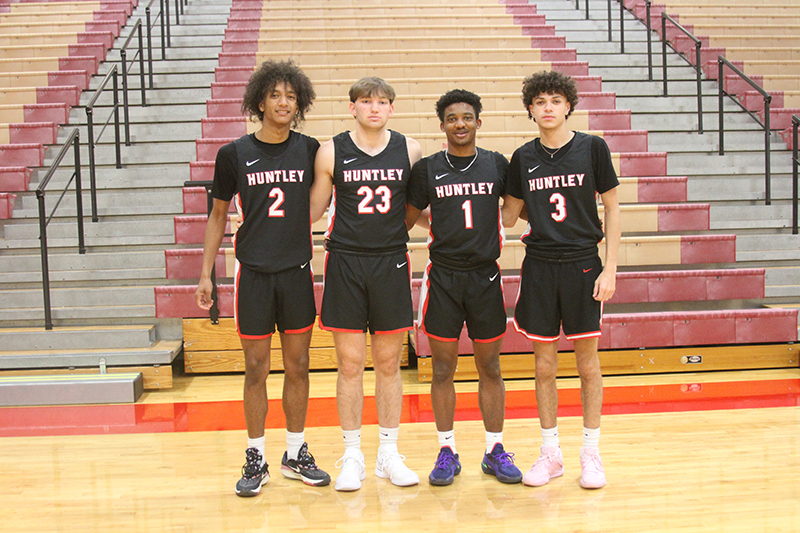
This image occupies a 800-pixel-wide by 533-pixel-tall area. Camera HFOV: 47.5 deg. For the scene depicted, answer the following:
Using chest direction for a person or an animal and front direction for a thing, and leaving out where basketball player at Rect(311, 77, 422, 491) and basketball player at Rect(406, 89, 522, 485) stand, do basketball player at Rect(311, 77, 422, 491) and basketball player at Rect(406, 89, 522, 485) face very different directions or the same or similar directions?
same or similar directions

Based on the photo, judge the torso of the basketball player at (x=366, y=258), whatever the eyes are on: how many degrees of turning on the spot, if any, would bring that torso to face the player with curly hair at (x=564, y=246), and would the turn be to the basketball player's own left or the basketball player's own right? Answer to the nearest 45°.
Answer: approximately 90° to the basketball player's own left

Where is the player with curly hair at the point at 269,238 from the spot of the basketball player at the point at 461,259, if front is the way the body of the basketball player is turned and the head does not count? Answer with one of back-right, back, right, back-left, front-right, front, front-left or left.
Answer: right

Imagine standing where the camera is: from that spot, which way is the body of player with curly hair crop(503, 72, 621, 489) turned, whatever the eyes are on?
toward the camera

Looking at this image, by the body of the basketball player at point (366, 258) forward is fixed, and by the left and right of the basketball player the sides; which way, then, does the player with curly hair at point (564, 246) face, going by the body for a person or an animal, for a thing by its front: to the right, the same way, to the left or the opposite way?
the same way

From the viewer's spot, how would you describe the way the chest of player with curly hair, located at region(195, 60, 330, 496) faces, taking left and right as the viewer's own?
facing the viewer

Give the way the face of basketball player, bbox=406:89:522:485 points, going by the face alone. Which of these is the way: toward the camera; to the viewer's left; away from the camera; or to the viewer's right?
toward the camera

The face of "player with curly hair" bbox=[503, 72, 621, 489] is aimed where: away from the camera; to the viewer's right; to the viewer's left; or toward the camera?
toward the camera

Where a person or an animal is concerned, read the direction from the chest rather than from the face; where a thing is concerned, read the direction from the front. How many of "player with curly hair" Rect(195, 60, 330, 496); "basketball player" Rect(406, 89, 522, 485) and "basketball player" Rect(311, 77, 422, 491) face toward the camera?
3

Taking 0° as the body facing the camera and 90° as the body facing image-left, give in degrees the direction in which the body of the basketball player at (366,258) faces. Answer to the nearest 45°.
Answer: approximately 0°

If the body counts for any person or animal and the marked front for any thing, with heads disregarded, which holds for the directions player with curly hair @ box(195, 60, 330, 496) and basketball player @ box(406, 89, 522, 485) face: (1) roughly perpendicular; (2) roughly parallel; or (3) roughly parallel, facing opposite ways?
roughly parallel

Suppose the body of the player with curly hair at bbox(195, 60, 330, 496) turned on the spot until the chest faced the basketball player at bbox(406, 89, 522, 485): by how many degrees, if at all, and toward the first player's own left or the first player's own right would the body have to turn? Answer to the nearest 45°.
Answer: approximately 90° to the first player's own left

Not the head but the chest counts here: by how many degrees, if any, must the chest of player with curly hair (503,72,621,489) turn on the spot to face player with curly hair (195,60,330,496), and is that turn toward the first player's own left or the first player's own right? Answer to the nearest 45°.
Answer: approximately 90° to the first player's own right
